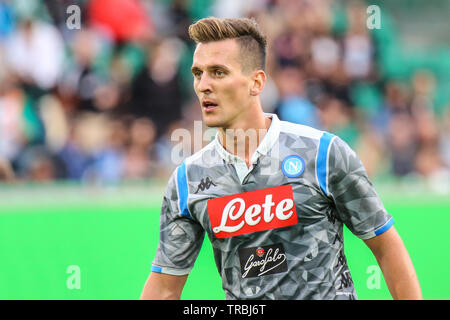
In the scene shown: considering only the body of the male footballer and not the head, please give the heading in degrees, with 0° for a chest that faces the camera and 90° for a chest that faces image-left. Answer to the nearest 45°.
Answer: approximately 45°
